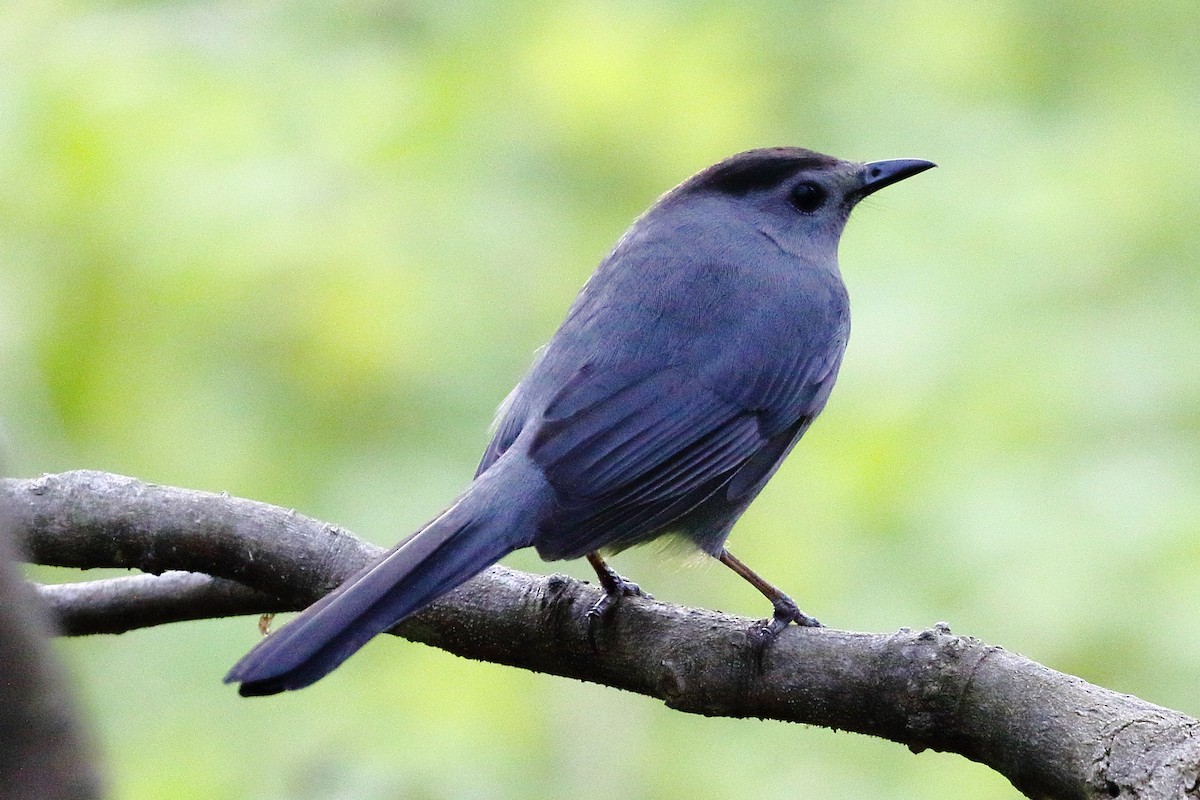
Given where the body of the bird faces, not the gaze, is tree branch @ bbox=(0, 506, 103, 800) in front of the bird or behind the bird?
behind

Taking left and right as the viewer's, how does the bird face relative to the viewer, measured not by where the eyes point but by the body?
facing away from the viewer and to the right of the viewer
